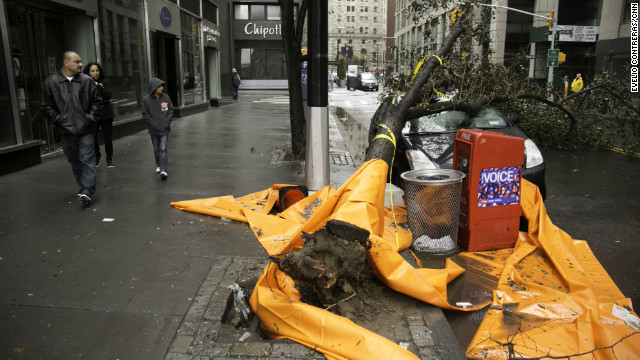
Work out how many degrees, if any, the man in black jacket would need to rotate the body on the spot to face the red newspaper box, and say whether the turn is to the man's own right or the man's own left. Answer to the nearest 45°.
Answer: approximately 45° to the man's own left

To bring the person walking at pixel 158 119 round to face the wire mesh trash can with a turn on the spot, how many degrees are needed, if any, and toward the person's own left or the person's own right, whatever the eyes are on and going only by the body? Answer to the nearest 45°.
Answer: approximately 45° to the person's own left

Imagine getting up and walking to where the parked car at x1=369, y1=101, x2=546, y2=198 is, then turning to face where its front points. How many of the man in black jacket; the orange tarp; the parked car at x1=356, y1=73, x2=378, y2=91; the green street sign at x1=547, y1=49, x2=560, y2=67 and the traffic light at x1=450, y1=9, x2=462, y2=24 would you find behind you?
3

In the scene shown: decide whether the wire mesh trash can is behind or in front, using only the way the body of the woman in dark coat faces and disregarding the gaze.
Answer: in front

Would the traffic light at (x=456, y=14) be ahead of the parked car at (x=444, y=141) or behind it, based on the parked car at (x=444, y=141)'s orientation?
behind

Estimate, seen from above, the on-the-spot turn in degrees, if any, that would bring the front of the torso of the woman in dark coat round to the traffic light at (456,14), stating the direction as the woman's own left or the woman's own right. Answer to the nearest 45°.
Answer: approximately 90° to the woman's own left

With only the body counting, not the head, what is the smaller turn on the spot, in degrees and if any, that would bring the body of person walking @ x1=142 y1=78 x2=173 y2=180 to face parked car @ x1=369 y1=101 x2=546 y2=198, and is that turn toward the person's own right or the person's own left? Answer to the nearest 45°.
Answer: approximately 45° to the person's own left

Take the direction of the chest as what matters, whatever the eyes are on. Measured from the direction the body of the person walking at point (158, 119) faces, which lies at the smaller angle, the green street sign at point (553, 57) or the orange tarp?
the orange tarp

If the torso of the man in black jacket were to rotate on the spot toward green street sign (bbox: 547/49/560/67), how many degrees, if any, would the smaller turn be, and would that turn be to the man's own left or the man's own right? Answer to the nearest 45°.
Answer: approximately 135° to the man's own left

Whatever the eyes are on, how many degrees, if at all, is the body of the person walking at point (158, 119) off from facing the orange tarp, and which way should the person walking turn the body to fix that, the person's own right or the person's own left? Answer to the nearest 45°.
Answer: approximately 45° to the person's own left

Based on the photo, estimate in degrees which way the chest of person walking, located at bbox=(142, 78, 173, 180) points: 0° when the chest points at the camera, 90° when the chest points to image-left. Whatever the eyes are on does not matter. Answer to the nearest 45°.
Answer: approximately 0°

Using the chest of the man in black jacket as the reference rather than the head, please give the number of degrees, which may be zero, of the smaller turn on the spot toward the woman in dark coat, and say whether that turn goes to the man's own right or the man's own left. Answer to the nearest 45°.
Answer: approximately 180°
